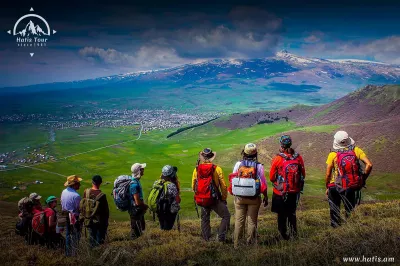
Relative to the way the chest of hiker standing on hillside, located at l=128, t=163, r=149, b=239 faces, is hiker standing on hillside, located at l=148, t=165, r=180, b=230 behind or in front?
in front

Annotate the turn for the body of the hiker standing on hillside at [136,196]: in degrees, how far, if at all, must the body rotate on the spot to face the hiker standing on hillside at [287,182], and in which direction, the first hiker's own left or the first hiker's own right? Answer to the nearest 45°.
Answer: approximately 45° to the first hiker's own right

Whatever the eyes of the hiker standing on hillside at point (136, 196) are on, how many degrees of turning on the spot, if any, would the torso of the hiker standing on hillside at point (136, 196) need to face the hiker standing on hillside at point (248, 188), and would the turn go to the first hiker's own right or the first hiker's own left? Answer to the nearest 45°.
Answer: approximately 45° to the first hiker's own right
